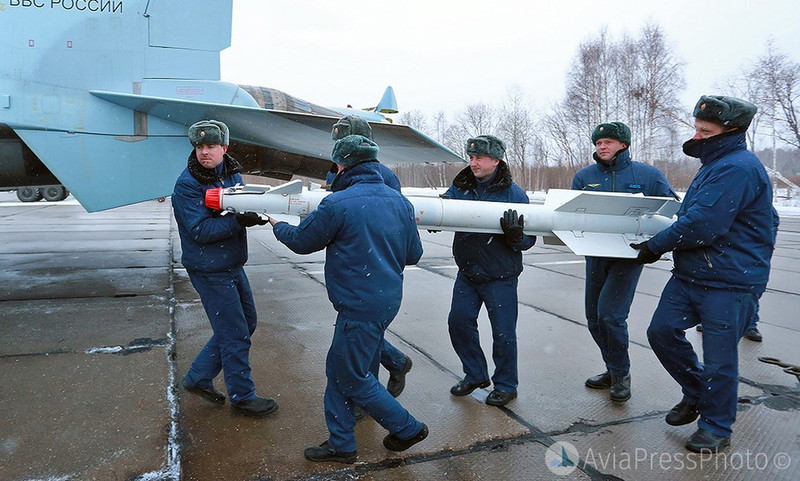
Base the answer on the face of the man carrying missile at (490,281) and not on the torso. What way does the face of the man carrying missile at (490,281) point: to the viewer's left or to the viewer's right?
to the viewer's left

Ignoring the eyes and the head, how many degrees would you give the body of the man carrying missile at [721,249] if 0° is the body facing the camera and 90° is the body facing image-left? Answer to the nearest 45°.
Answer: approximately 90°

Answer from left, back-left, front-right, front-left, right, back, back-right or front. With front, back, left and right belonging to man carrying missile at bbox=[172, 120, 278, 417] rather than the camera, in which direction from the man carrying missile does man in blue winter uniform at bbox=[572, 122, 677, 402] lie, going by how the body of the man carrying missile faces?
front-left

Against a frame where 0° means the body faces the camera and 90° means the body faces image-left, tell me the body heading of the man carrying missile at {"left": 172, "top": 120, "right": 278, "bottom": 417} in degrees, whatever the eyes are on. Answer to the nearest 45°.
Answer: approximately 315°

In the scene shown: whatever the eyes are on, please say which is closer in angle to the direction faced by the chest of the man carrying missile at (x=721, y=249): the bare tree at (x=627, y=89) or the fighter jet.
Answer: the fighter jet

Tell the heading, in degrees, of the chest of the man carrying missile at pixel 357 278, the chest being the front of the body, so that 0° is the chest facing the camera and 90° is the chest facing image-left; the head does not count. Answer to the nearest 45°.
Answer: approximately 135°

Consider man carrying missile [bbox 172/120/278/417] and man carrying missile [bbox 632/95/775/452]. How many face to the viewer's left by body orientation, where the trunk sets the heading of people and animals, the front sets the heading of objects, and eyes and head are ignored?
1

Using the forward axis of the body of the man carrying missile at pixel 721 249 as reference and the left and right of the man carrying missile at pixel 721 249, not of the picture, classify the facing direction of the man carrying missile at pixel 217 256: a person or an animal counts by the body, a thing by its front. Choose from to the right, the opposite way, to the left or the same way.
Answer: the opposite way
